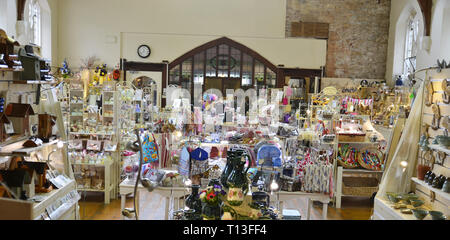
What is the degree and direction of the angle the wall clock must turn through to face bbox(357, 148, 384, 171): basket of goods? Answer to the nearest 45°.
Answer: approximately 45° to its left

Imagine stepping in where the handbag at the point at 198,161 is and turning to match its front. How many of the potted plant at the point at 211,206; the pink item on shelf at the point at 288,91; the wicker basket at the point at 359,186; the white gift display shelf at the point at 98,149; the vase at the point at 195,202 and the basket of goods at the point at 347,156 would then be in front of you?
2

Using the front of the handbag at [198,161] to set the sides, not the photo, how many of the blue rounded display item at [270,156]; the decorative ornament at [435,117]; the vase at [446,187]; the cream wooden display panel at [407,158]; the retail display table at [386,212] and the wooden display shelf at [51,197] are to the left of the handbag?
5

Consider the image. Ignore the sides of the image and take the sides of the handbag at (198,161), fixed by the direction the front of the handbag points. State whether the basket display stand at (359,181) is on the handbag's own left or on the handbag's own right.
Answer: on the handbag's own left

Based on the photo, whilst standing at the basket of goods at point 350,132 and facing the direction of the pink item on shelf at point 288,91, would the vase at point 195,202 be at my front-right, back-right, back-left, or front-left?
back-left

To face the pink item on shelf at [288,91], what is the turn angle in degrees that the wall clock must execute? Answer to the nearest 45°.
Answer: approximately 90° to its left

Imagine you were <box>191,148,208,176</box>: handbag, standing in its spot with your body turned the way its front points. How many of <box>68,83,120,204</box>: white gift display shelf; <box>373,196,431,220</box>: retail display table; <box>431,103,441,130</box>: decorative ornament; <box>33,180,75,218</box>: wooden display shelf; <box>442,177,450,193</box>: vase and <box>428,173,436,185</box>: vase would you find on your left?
4

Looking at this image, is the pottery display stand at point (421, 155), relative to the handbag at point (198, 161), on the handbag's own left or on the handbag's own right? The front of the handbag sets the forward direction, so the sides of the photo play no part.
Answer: on the handbag's own left

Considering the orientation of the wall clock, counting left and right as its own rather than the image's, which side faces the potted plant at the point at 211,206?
front

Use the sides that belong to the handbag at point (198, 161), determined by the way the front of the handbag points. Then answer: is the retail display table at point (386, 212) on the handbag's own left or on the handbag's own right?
on the handbag's own left

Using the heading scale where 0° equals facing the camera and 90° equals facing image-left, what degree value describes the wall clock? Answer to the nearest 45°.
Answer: approximately 0°

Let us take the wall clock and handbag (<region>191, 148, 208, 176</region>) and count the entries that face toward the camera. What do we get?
2

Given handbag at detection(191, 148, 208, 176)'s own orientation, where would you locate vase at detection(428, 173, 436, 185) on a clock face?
The vase is roughly at 9 o'clock from the handbag.

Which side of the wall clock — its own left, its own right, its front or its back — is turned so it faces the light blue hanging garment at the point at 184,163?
front

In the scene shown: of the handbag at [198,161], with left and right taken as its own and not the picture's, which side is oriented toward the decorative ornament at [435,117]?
left

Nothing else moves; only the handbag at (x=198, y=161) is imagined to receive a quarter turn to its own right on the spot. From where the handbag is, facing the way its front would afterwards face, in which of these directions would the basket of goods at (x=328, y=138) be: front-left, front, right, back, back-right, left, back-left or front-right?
back-right

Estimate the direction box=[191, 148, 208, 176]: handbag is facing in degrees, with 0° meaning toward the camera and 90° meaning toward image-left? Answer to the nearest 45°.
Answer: approximately 0°
